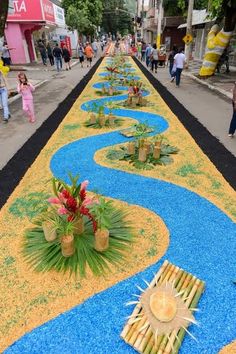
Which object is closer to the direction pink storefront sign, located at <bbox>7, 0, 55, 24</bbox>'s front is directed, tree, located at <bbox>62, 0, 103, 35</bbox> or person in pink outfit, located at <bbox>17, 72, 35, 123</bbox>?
the person in pink outfit

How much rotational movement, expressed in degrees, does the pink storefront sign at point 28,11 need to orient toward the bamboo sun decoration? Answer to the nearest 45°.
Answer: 0° — it already faces it

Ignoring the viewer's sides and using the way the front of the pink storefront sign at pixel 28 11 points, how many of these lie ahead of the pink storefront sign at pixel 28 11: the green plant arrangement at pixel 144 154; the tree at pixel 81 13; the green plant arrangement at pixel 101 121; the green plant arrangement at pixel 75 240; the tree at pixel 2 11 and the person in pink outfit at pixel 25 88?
5

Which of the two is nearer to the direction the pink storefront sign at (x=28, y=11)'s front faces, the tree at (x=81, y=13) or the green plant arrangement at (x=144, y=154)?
the green plant arrangement

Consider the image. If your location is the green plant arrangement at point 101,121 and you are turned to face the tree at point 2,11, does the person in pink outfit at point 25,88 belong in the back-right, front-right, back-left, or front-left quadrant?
front-left

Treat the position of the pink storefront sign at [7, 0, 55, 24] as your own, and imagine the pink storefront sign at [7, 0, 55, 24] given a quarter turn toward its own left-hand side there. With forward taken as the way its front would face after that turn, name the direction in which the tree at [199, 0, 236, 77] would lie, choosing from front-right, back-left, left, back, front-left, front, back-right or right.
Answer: front-right

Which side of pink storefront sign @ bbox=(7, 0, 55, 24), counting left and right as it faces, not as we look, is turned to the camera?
front

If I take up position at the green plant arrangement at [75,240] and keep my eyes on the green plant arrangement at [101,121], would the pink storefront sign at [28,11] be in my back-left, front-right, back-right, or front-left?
front-left

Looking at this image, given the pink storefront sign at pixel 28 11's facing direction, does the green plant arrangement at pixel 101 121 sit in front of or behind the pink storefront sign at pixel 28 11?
in front
